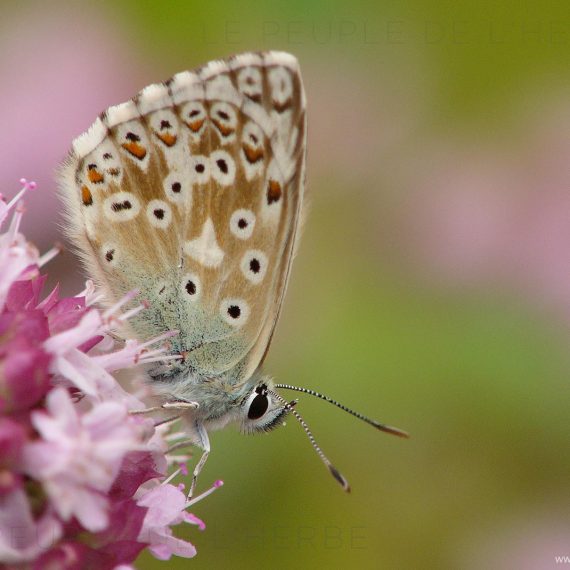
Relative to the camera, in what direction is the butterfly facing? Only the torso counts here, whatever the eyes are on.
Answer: to the viewer's right
